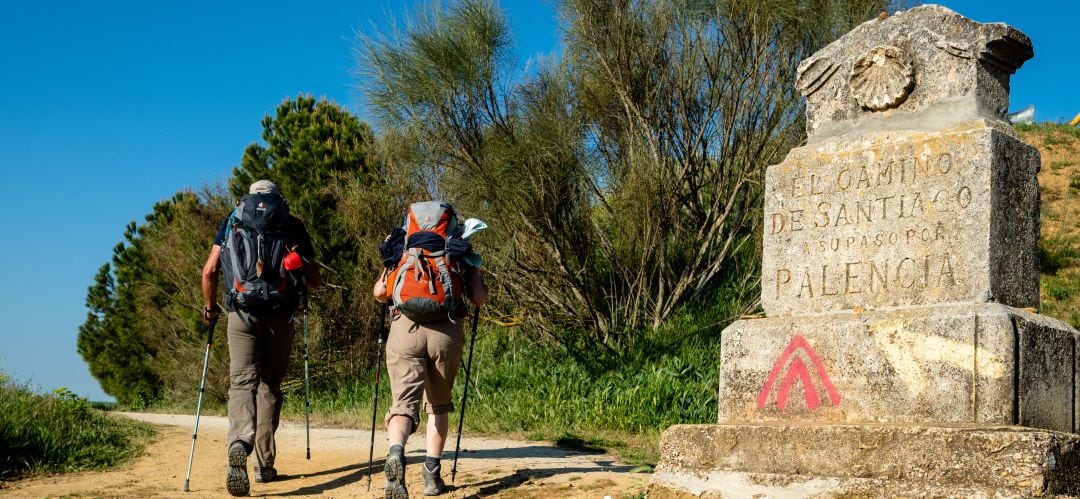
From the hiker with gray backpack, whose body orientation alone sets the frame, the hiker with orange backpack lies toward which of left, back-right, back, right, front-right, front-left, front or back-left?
back-right

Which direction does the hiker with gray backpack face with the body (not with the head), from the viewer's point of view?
away from the camera

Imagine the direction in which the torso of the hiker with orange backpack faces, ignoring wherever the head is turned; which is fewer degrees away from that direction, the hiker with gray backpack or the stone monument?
the hiker with gray backpack

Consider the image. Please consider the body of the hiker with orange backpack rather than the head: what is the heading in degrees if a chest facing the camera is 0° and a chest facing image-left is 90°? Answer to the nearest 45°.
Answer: approximately 180°

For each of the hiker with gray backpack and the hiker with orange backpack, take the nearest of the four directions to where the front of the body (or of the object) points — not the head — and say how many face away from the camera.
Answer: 2

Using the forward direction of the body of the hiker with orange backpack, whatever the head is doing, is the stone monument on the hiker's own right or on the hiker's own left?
on the hiker's own right

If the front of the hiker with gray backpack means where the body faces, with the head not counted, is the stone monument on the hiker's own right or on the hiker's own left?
on the hiker's own right

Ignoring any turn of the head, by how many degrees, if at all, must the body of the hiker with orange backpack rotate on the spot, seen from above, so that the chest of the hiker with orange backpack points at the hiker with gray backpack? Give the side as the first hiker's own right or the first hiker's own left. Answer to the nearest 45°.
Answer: approximately 45° to the first hiker's own left
